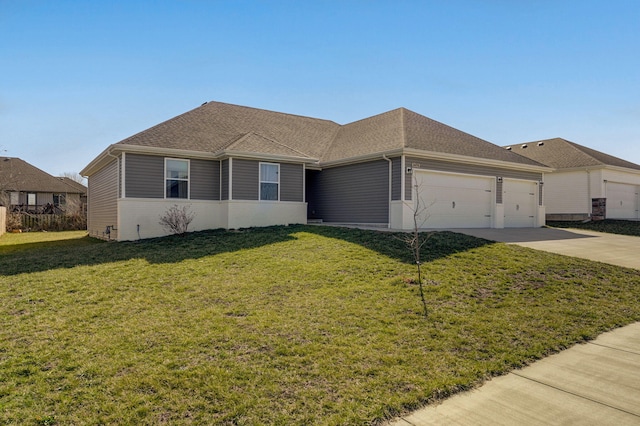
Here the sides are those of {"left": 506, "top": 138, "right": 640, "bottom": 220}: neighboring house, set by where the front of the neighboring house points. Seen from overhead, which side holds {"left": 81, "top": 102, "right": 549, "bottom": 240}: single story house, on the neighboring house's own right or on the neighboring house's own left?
on the neighboring house's own right

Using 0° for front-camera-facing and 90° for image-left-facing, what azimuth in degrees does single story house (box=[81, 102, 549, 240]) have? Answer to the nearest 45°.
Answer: approximately 315°

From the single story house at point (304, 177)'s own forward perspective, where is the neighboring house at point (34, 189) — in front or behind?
behind

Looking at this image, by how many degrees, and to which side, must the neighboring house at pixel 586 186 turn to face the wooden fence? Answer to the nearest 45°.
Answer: approximately 90° to its right

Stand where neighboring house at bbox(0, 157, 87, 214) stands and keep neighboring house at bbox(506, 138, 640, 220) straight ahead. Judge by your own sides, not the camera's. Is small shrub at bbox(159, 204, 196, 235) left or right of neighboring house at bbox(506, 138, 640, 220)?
right

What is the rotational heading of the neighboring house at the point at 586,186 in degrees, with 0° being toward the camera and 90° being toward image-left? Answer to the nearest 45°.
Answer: approximately 315°

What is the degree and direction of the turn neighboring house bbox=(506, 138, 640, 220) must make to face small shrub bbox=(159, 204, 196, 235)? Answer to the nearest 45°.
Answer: approximately 90° to its right

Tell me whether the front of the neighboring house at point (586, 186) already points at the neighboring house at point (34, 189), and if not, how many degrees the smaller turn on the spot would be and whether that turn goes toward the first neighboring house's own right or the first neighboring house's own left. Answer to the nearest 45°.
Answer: approximately 135° to the first neighboring house's own right

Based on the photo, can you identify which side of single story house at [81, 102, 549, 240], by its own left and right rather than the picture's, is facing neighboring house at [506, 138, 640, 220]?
left
